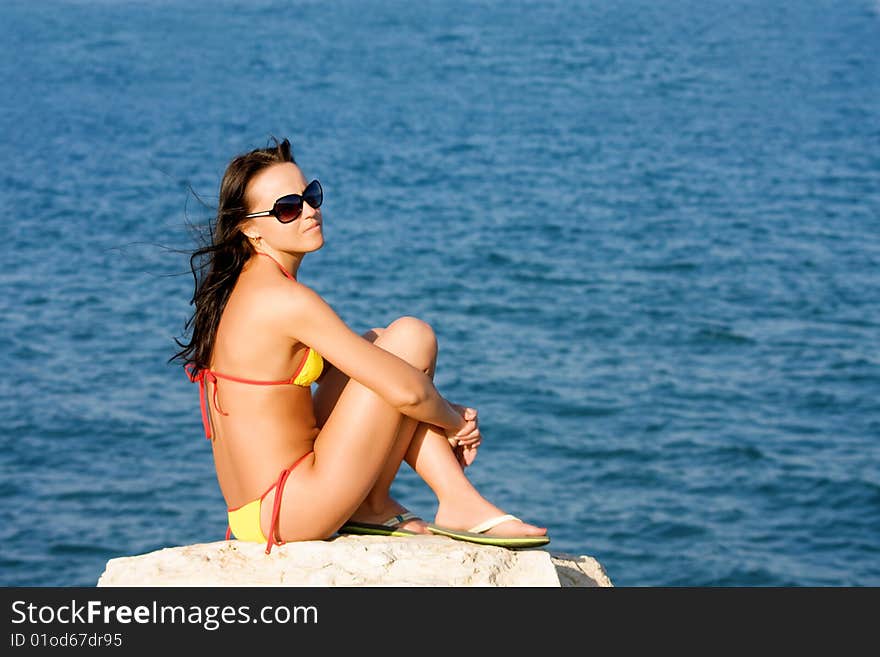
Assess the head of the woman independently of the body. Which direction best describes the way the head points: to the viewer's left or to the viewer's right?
to the viewer's right

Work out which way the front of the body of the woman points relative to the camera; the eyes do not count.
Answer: to the viewer's right
